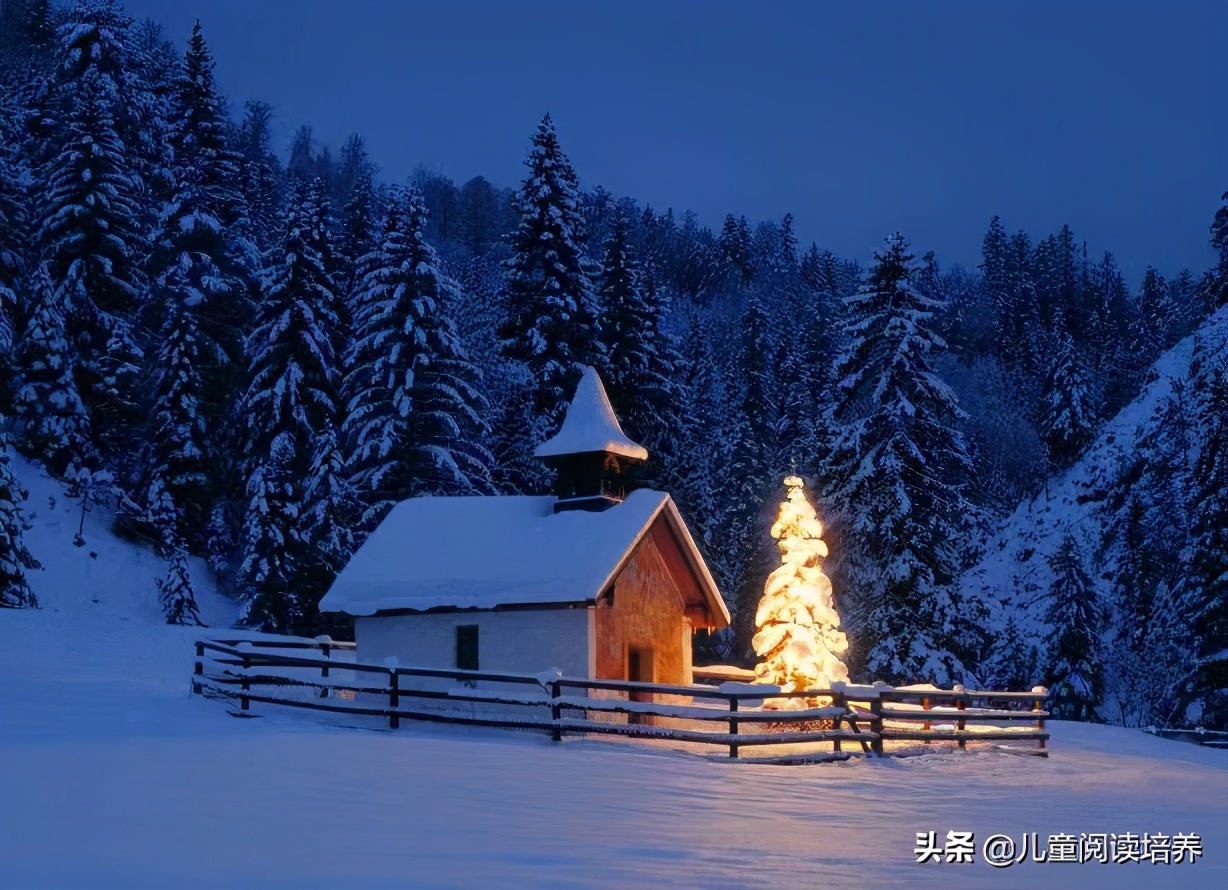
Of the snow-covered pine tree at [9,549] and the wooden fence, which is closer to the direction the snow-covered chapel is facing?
the wooden fence

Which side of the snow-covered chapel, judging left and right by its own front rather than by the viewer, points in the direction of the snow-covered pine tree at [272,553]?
back

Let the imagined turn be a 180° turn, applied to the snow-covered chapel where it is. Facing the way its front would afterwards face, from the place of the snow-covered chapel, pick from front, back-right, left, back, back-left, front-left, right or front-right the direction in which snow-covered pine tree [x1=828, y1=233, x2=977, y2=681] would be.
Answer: right

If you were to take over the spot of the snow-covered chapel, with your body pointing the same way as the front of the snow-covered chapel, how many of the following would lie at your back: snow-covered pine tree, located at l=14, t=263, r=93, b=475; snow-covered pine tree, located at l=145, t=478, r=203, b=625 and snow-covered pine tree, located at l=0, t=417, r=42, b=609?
3

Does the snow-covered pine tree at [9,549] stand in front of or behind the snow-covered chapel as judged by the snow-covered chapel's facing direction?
behind

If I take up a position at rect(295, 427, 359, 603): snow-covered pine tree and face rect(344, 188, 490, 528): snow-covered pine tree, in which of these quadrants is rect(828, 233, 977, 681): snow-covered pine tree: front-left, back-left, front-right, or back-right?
front-right

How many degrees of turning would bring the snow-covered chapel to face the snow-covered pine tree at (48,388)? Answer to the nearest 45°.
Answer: approximately 180°

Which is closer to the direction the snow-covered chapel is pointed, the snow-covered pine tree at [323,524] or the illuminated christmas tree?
the illuminated christmas tree

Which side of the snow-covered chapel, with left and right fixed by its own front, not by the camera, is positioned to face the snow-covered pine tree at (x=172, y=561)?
back
